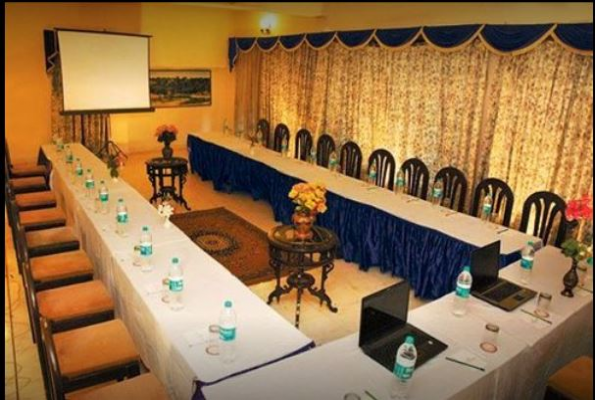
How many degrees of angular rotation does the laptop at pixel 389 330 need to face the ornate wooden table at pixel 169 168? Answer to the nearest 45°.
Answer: approximately 180°

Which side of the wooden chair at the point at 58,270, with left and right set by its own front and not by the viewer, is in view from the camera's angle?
right

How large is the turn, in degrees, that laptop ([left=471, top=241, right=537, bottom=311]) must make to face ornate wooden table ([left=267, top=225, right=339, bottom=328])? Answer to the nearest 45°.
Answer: approximately 135° to its right

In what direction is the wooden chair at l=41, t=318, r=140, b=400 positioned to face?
to the viewer's right

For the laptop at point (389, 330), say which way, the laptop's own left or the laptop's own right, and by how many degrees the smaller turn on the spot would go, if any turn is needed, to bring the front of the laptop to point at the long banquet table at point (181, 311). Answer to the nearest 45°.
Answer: approximately 135° to the laptop's own right
